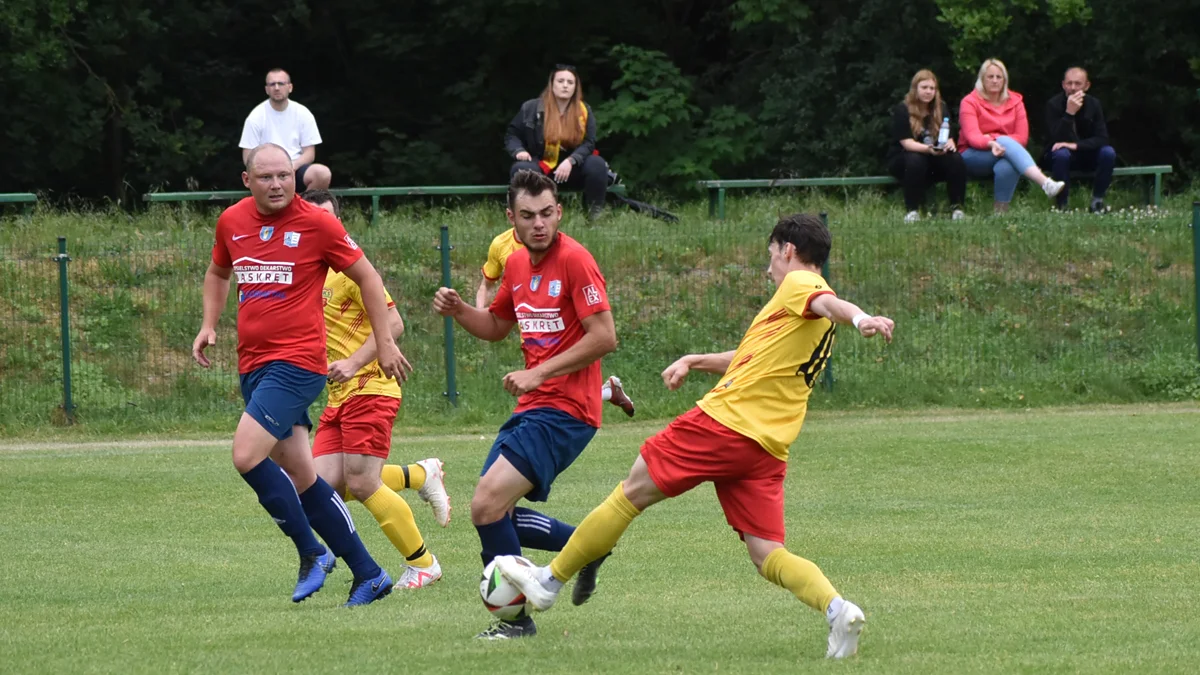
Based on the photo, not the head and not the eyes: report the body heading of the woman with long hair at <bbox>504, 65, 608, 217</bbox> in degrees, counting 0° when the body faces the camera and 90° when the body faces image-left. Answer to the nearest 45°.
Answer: approximately 0°

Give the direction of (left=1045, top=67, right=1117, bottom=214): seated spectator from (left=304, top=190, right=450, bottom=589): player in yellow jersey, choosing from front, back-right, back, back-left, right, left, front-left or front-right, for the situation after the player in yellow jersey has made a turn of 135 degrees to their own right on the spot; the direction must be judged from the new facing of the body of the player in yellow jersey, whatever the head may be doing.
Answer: front-right

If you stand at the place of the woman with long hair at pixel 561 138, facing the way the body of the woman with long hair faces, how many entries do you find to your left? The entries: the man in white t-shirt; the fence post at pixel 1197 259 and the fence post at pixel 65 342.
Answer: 1

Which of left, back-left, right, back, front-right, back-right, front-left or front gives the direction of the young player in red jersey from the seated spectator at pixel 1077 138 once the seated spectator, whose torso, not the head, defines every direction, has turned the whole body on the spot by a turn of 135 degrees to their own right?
back-left

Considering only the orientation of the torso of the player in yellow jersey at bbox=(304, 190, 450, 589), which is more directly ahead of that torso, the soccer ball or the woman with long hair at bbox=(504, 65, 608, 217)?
the soccer ball

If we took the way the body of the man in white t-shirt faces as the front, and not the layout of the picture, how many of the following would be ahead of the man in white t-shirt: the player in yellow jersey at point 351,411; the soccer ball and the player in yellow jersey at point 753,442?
3

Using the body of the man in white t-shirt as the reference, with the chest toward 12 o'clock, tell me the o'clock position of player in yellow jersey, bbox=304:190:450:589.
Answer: The player in yellow jersey is roughly at 12 o'clock from the man in white t-shirt.

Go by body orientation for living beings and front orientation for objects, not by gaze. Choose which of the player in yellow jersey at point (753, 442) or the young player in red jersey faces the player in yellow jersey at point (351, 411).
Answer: the player in yellow jersey at point (753, 442)

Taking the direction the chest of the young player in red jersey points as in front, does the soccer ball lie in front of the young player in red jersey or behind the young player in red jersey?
in front

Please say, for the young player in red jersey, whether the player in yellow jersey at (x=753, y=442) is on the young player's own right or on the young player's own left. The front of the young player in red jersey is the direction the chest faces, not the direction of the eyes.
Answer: on the young player's own left

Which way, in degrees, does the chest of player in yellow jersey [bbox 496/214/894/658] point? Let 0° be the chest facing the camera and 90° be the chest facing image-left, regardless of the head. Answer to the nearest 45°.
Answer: approximately 135°

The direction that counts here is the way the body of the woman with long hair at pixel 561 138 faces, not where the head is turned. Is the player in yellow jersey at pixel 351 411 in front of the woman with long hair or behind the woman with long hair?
in front

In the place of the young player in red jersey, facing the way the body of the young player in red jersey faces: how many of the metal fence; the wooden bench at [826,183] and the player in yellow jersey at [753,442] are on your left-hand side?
1
